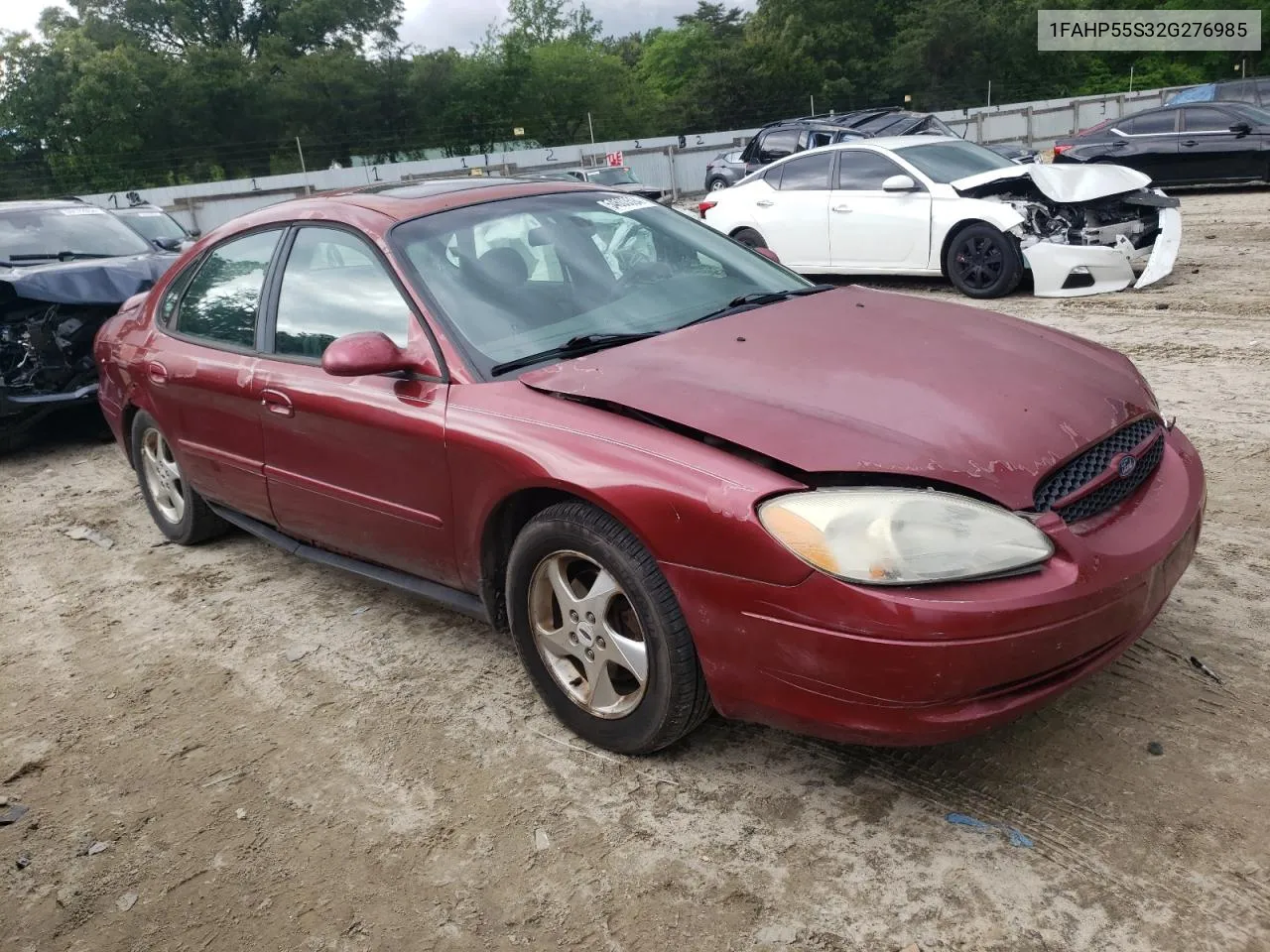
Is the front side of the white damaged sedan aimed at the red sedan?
no

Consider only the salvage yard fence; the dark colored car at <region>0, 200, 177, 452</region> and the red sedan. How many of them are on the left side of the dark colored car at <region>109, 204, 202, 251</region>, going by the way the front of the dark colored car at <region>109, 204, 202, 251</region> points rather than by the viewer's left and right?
1

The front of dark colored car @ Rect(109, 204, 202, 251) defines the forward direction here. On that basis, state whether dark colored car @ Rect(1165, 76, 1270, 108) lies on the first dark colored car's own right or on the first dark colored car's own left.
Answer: on the first dark colored car's own left

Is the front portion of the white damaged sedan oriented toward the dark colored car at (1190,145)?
no

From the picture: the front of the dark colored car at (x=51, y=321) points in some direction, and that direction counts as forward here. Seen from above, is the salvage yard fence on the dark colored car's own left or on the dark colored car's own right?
on the dark colored car's own left

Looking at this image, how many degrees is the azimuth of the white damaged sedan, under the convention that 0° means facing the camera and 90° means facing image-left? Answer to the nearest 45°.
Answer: approximately 315°

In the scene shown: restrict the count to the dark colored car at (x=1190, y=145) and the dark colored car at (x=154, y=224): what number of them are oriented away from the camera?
0

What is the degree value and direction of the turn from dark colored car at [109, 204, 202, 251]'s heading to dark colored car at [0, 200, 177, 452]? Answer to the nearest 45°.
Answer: approximately 45° to its right

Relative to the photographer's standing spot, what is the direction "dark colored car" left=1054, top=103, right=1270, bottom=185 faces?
facing to the right of the viewer

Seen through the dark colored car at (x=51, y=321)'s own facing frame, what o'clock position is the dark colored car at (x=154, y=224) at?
the dark colored car at (x=154, y=224) is roughly at 8 o'clock from the dark colored car at (x=51, y=321).

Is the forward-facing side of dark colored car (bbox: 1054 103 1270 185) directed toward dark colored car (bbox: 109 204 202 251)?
no

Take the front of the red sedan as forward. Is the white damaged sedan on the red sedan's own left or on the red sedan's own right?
on the red sedan's own left

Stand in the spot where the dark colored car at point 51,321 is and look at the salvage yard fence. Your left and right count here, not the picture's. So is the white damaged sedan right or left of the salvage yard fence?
right

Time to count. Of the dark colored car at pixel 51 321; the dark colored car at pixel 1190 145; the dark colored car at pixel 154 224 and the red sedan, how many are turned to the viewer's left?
0

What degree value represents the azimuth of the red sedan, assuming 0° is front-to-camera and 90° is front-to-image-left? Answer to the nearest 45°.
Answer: approximately 315°

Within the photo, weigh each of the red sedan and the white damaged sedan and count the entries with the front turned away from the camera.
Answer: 0
